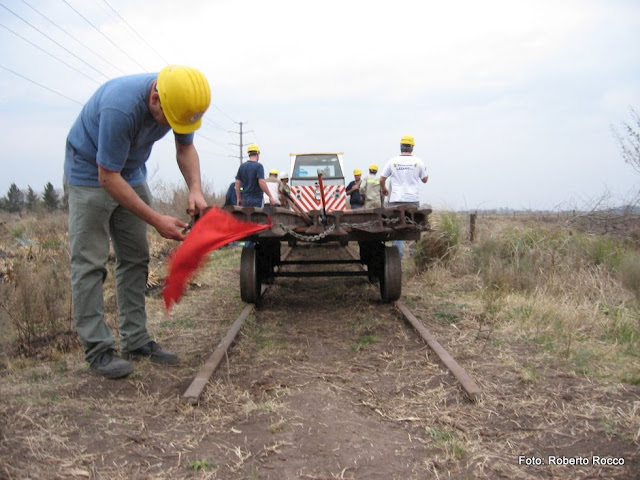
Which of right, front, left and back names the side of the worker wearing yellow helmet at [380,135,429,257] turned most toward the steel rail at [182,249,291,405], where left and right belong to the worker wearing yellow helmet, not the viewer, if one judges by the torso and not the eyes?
back

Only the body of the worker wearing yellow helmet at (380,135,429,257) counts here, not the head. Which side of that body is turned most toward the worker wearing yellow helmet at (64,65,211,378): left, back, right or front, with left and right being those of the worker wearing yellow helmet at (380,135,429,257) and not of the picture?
back

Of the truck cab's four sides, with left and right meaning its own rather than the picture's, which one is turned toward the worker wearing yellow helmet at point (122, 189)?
front

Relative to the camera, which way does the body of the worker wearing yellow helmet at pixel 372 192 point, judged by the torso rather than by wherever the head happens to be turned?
away from the camera

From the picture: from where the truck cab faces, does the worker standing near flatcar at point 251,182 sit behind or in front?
in front

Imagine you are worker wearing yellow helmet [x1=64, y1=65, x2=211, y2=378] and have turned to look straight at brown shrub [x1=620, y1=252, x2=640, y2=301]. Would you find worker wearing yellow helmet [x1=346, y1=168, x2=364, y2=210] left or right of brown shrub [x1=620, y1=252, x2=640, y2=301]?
left

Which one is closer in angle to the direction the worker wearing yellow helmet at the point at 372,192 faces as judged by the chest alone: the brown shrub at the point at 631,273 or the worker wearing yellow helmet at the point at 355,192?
the worker wearing yellow helmet

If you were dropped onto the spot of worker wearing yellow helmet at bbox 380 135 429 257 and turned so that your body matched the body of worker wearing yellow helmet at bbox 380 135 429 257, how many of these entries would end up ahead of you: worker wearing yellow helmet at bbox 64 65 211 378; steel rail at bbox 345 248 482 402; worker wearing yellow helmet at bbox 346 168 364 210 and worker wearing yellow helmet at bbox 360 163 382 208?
2

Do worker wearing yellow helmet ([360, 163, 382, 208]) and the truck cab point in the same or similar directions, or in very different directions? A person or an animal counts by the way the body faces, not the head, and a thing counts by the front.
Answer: very different directions

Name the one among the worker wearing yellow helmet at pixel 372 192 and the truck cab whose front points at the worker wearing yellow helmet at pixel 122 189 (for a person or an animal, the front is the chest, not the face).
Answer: the truck cab

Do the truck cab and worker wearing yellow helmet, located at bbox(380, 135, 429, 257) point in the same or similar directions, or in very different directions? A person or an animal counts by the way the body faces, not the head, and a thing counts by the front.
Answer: very different directions
